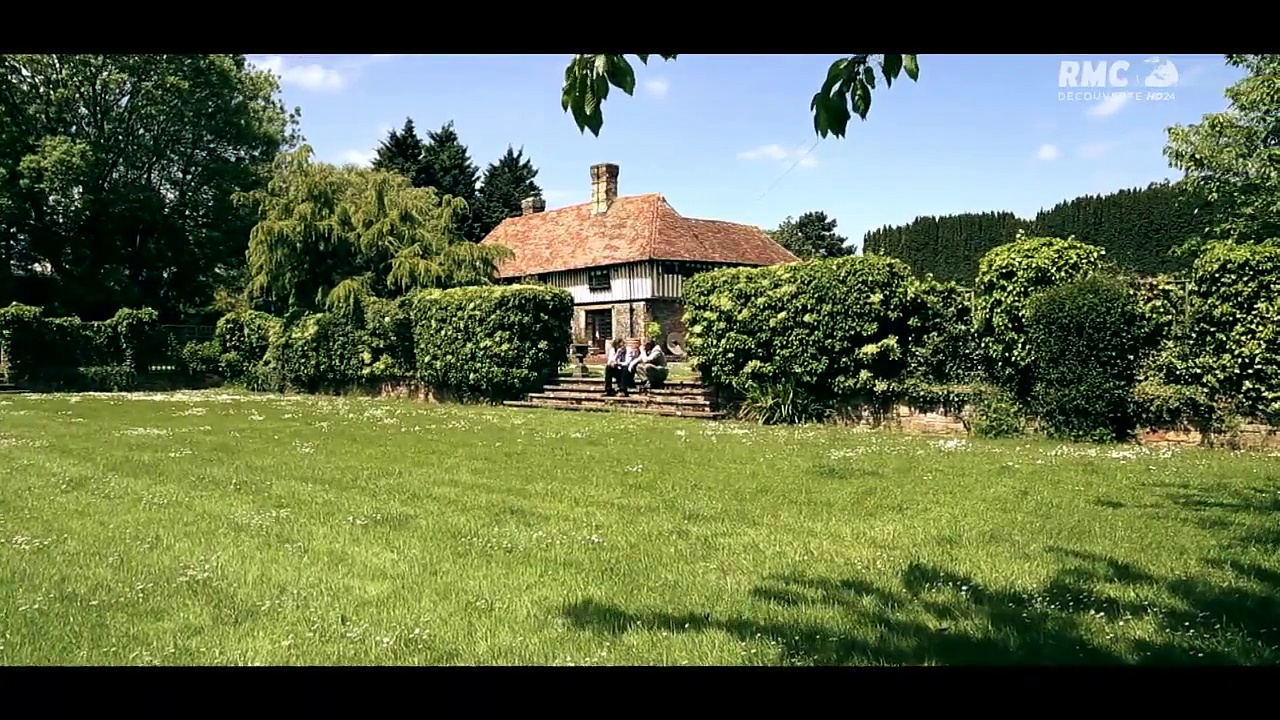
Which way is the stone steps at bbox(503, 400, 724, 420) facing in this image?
toward the camera

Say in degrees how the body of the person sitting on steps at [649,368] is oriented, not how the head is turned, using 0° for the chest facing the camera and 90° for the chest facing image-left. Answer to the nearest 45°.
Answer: approximately 45°

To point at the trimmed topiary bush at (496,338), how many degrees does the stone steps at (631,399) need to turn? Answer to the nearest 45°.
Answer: approximately 135° to its right

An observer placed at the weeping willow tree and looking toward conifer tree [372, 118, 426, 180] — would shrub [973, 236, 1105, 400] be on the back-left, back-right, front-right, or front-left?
back-right

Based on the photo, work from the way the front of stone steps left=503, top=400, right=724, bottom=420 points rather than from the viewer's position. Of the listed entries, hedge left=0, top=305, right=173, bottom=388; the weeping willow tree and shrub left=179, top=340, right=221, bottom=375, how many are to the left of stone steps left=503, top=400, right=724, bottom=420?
0

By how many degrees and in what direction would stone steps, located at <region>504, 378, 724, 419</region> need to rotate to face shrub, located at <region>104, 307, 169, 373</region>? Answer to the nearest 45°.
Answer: approximately 135° to its right

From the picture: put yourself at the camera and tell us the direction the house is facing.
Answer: facing the viewer and to the left of the viewer

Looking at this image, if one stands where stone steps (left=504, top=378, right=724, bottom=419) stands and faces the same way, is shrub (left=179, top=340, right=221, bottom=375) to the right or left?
on its right

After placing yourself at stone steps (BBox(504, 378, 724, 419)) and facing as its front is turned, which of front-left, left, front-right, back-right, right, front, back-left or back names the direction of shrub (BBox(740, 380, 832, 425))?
front-left

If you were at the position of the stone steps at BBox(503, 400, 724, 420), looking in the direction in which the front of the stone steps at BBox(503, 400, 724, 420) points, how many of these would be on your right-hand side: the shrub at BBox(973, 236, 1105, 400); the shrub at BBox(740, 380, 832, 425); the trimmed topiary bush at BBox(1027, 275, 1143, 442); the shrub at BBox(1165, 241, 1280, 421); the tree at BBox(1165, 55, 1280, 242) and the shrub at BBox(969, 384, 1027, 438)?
0

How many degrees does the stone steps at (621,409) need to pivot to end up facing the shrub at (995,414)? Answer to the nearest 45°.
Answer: approximately 45° to its left

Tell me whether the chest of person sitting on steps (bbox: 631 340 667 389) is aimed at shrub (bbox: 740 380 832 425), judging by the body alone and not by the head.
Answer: no

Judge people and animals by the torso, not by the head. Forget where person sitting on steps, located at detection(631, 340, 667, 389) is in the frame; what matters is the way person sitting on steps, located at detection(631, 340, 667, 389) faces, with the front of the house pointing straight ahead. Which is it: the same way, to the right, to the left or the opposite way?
the same way

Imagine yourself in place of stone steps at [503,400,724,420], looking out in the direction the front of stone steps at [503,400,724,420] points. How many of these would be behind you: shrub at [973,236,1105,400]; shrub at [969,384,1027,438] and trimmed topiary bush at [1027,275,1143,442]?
0

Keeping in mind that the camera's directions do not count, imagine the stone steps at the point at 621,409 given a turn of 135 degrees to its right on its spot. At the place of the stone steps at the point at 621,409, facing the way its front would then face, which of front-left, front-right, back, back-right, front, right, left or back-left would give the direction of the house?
front-right

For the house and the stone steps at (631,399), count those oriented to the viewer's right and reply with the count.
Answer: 0

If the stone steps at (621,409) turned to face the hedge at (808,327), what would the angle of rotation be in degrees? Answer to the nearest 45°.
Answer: approximately 45° to its left

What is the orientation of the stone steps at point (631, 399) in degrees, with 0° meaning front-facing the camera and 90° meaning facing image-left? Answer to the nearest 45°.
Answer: approximately 0°
